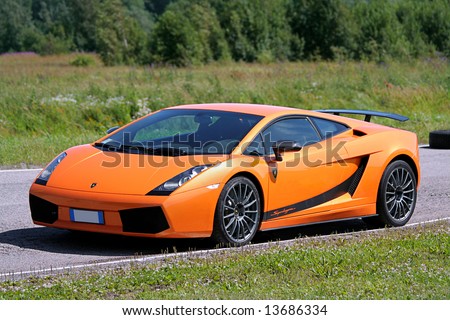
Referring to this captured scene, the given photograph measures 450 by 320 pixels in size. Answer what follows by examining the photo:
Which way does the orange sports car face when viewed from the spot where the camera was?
facing the viewer and to the left of the viewer
